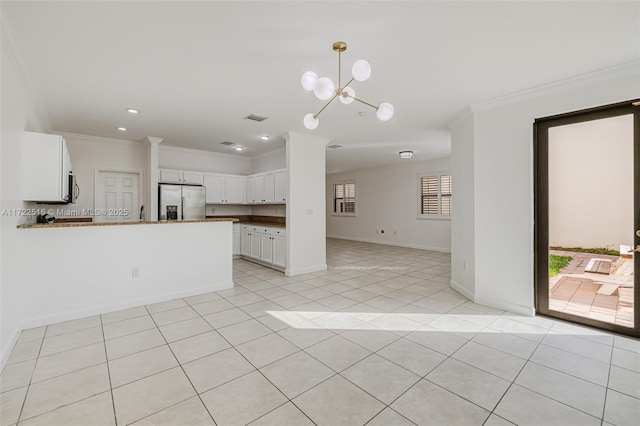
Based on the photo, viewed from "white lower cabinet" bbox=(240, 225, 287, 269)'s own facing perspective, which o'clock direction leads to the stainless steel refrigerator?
The stainless steel refrigerator is roughly at 2 o'clock from the white lower cabinet.

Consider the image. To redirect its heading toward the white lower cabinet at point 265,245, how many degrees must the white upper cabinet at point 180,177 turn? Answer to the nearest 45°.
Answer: approximately 45° to its left

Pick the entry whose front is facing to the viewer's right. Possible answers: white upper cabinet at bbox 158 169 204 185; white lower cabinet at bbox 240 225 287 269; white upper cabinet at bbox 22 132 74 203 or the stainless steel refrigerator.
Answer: white upper cabinet at bbox 22 132 74 203

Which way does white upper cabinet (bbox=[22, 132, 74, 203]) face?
to the viewer's right

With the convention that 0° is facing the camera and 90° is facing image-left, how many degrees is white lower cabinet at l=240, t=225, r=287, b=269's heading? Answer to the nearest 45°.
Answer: approximately 45°

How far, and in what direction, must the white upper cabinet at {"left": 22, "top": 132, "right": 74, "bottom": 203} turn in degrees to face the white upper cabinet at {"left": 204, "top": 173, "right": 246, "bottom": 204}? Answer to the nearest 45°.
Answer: approximately 45° to its left

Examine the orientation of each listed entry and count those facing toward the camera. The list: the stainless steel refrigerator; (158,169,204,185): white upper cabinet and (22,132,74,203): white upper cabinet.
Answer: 2

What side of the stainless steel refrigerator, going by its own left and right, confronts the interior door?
right

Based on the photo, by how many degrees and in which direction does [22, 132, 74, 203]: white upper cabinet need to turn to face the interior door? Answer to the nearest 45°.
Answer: approximately 90° to its left

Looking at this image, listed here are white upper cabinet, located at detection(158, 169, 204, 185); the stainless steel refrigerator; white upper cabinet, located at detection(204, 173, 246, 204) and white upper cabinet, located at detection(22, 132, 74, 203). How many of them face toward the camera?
3

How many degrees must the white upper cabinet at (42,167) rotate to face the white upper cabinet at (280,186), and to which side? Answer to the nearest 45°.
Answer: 0° — it already faces it

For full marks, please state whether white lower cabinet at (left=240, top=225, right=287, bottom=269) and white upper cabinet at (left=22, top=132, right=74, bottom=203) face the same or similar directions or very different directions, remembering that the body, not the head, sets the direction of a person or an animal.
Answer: very different directions
